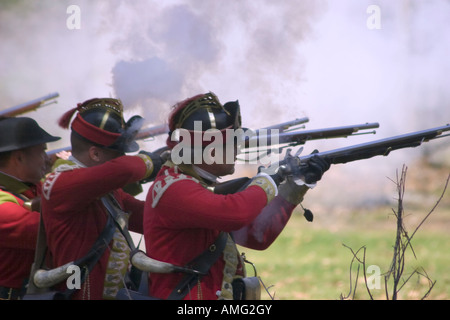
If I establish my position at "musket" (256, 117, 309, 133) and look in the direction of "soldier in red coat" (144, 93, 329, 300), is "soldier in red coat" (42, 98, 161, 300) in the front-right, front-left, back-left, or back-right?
front-right

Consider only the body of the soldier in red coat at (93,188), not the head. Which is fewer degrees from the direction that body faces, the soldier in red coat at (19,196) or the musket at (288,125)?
the musket

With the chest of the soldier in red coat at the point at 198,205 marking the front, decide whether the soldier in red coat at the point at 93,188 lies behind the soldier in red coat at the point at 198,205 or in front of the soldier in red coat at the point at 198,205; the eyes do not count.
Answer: behind

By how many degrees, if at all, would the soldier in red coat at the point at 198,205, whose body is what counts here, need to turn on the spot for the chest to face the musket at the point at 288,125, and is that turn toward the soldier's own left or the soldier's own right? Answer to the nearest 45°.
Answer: approximately 45° to the soldier's own left

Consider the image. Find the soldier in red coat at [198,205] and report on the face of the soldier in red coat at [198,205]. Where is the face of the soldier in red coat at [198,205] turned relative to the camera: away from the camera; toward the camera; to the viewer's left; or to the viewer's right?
to the viewer's right

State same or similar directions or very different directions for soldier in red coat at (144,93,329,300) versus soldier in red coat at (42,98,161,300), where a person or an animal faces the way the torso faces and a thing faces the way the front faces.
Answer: same or similar directions

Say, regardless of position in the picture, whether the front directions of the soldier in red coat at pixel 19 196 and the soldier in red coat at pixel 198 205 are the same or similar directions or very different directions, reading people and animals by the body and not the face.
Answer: same or similar directions

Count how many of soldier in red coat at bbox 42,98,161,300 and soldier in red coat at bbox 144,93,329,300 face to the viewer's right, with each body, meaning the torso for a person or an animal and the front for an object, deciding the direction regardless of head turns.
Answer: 2

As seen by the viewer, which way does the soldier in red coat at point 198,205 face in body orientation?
to the viewer's right

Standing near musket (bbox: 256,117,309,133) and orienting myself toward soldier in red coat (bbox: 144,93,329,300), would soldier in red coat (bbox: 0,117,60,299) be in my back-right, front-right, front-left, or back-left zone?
front-right

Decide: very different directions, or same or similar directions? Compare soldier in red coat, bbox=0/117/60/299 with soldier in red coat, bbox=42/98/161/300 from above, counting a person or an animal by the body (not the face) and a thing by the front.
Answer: same or similar directions

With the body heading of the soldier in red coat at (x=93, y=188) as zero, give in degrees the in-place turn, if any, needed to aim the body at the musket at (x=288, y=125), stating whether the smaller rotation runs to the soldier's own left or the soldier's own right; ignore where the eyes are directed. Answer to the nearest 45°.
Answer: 0° — they already face it

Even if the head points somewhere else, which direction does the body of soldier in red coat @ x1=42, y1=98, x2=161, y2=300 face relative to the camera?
to the viewer's right

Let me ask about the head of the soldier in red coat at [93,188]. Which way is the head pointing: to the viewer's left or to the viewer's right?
to the viewer's right
